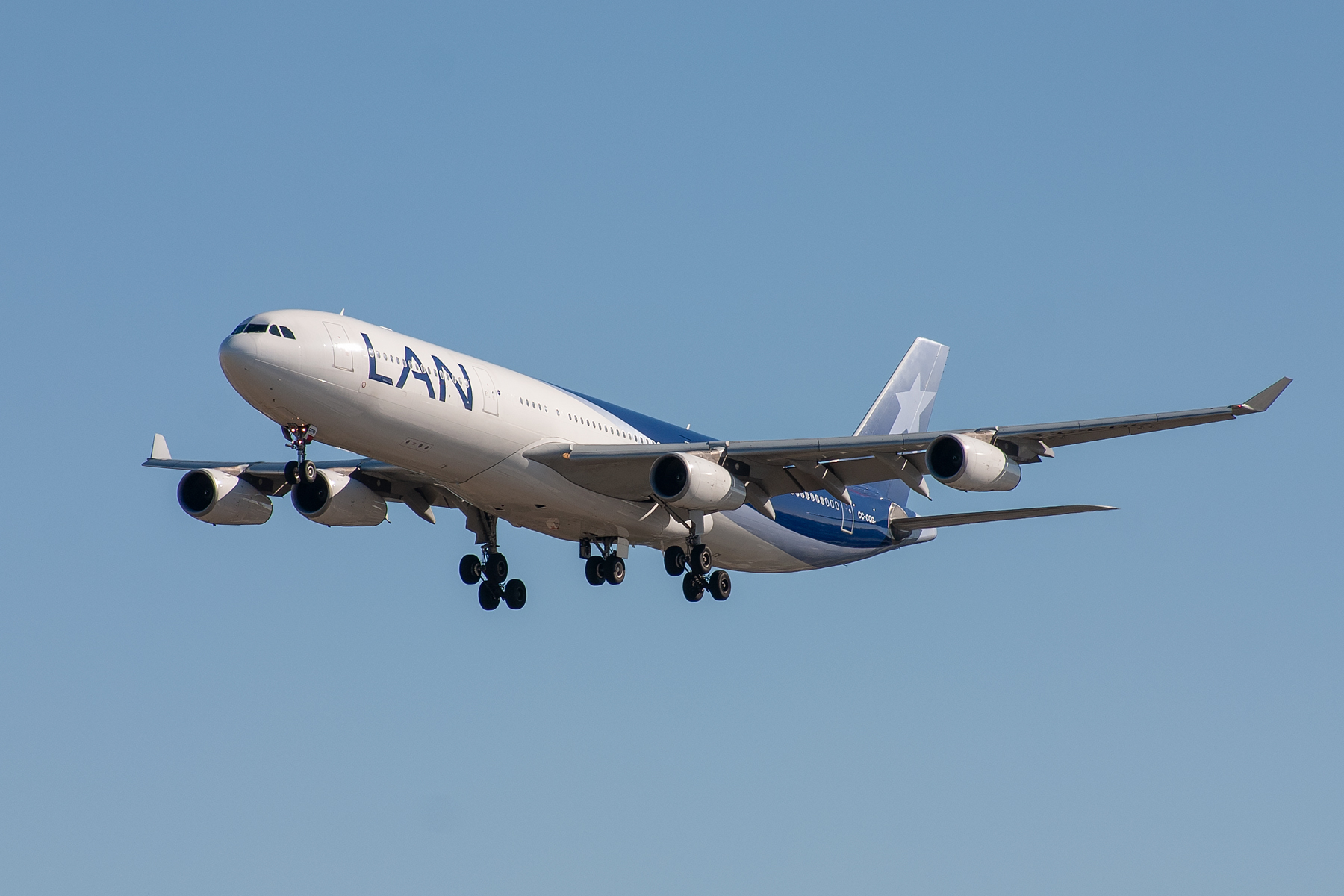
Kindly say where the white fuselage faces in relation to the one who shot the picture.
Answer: facing the viewer and to the left of the viewer

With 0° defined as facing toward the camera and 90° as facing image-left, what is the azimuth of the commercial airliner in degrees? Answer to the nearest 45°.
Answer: approximately 45°
